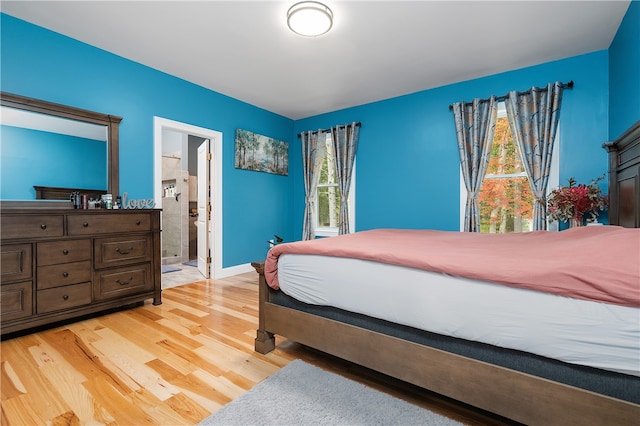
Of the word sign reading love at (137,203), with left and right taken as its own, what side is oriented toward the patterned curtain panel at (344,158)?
left

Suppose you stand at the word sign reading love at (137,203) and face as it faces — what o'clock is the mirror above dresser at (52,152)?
The mirror above dresser is roughly at 3 o'clock from the word sign reading love.

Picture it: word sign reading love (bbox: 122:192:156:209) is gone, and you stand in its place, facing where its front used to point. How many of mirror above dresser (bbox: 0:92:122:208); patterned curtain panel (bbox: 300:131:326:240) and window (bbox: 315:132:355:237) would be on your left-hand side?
2

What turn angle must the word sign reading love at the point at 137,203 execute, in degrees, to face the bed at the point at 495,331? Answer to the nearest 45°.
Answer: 0° — it already faces it

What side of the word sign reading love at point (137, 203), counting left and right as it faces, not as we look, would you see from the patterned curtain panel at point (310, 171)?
left

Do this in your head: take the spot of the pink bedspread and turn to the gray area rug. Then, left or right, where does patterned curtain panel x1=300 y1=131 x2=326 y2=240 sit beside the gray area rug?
right

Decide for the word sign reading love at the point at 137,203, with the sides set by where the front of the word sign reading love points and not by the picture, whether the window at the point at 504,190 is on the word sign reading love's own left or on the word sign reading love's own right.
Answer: on the word sign reading love's own left

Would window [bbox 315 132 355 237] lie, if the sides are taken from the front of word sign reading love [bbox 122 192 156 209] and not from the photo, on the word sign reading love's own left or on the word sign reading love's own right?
on the word sign reading love's own left

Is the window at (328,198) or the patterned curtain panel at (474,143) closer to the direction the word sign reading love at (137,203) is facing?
the patterned curtain panel
